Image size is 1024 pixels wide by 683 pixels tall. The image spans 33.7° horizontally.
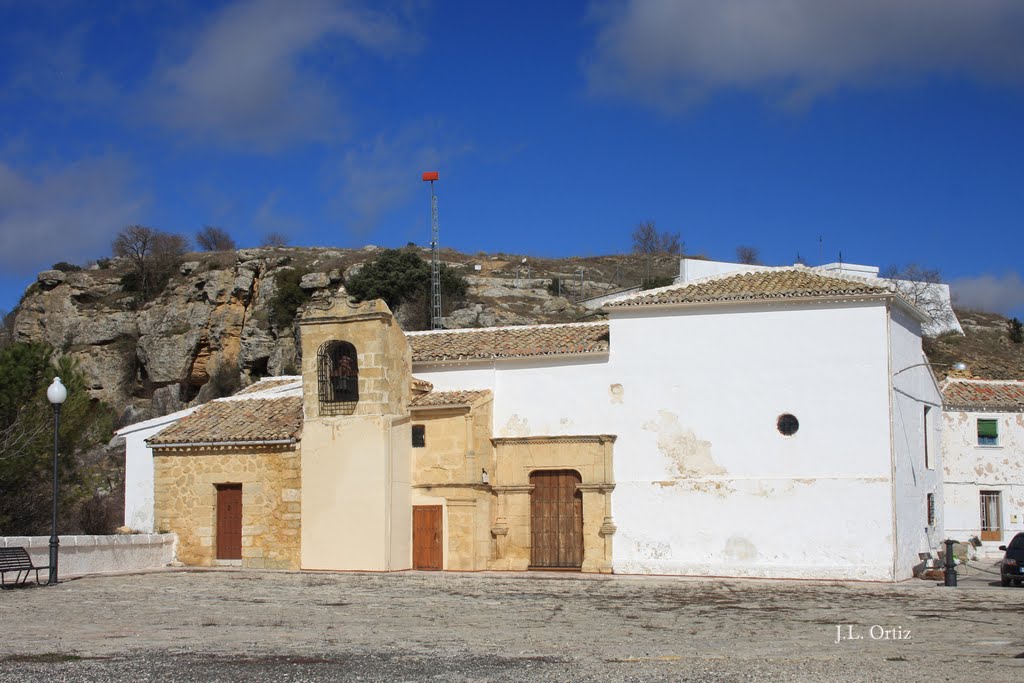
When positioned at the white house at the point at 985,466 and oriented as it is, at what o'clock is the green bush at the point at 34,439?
The green bush is roughly at 2 o'clock from the white house.

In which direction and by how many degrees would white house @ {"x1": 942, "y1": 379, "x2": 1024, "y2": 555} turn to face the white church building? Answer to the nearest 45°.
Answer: approximately 45° to its right

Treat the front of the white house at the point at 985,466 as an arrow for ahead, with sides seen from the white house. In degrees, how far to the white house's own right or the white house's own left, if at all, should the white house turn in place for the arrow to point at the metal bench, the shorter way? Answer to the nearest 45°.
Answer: approximately 45° to the white house's own right

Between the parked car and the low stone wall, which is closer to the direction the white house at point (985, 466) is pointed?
the parked car

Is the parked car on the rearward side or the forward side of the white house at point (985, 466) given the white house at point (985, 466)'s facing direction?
on the forward side

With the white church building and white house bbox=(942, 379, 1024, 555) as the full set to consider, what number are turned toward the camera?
2

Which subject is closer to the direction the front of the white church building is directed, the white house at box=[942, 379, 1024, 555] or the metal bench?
the metal bench

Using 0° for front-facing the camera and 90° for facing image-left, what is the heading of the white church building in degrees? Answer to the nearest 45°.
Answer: approximately 0°

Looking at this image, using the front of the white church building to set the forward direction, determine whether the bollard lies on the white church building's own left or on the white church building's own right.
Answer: on the white church building's own left

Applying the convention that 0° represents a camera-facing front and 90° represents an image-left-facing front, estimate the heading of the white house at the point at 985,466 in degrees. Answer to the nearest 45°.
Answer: approximately 0°

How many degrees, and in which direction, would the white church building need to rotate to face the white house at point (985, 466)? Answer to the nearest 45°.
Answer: approximately 135° to its left

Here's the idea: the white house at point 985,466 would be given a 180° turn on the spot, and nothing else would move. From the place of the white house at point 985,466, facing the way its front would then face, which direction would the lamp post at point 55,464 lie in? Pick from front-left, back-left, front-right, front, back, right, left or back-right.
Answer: back-left

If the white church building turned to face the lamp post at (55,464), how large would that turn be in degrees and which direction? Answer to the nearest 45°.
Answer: approximately 45° to its right
